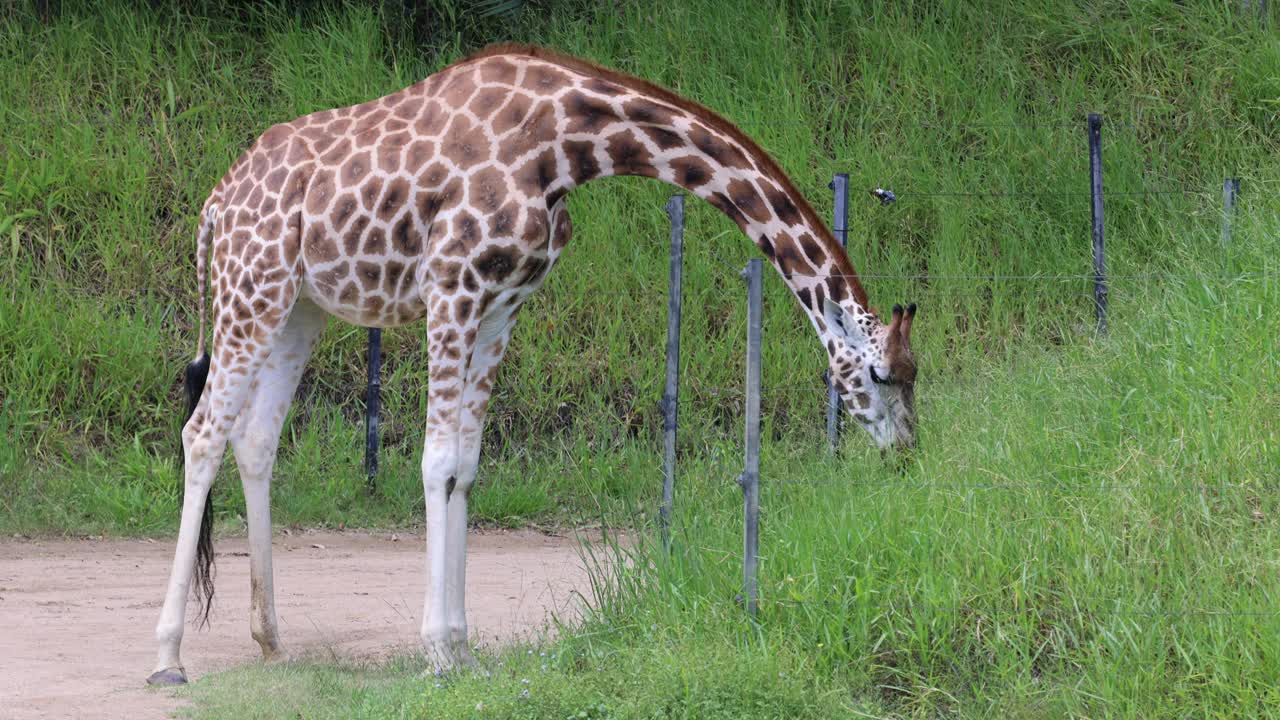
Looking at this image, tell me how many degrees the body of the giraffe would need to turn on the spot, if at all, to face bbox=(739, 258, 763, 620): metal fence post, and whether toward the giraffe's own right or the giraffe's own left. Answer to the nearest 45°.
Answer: approximately 45° to the giraffe's own right

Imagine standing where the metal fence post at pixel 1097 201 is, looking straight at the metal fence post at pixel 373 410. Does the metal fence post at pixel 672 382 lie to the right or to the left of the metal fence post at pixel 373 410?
left

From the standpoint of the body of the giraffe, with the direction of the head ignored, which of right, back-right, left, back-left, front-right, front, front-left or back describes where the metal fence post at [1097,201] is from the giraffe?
front-left

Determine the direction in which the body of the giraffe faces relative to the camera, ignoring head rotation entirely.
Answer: to the viewer's right

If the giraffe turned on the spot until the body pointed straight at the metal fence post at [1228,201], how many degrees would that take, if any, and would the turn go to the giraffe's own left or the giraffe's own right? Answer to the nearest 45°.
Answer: approximately 45° to the giraffe's own left

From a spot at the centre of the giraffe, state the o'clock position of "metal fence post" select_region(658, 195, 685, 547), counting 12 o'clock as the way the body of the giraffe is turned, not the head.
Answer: The metal fence post is roughly at 11 o'clock from the giraffe.

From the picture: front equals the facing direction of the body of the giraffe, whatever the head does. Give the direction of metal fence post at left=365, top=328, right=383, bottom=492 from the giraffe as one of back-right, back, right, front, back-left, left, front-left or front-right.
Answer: left
